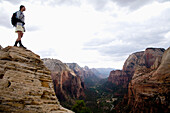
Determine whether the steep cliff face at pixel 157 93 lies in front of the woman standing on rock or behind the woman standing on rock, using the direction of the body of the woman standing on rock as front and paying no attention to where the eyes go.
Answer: in front

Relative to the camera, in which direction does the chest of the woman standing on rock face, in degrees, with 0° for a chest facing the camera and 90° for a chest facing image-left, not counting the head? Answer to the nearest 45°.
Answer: approximately 270°

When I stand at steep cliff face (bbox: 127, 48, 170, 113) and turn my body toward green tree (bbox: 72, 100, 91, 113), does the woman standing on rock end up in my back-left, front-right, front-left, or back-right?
front-left
